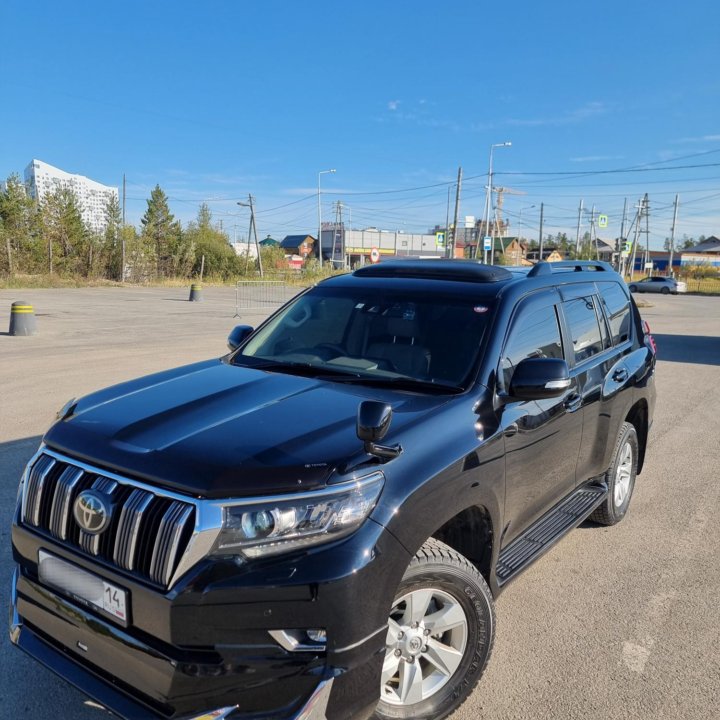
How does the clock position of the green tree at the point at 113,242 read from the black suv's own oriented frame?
The green tree is roughly at 4 o'clock from the black suv.

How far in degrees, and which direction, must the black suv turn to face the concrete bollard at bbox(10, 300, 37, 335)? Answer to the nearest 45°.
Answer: approximately 90° to its right

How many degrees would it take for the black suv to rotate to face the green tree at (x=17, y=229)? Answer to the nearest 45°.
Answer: approximately 90° to its right

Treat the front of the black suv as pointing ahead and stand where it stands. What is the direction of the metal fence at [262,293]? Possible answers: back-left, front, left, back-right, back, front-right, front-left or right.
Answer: back-right

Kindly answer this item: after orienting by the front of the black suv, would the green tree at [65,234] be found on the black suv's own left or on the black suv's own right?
on the black suv's own right

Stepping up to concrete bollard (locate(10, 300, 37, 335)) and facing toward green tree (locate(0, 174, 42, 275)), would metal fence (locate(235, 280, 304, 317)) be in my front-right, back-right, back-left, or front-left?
front-right

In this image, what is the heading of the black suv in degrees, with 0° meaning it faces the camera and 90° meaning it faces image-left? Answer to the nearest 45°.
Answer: approximately 45°
